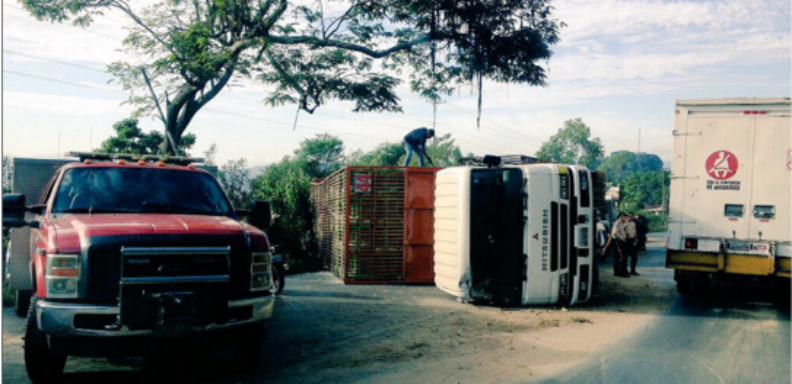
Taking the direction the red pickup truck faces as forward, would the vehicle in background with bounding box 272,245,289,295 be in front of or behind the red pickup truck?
behind

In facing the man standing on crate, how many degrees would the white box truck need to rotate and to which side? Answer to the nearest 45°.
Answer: approximately 90° to its left

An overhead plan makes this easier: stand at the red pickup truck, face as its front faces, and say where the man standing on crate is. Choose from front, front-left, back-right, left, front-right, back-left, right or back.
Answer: back-left

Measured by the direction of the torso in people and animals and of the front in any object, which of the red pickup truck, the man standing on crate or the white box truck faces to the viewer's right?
the man standing on crate

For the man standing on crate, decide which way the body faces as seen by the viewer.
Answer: to the viewer's right

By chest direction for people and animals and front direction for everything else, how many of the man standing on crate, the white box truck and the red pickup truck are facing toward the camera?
1

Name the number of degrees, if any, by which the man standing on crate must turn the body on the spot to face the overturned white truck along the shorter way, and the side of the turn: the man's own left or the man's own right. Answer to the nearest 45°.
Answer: approximately 45° to the man's own right

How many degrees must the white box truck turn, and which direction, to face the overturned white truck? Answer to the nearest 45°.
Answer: approximately 135° to its left

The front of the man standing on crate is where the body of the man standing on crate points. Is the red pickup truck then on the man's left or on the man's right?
on the man's right

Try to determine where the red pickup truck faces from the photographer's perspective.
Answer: facing the viewer

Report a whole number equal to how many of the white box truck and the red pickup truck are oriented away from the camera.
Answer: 1

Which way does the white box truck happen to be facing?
away from the camera

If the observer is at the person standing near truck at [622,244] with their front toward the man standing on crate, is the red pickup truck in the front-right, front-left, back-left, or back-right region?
front-left

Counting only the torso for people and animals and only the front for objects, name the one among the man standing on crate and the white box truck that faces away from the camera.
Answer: the white box truck

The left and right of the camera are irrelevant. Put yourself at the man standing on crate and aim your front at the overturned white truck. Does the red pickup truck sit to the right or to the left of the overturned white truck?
right
